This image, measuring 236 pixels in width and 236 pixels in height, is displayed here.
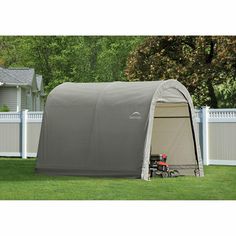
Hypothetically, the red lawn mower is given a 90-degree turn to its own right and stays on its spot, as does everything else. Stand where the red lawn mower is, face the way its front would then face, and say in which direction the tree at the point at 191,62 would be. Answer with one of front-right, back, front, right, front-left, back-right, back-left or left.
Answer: back-right

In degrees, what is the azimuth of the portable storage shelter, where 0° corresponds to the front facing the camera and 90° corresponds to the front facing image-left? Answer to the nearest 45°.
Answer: approximately 315°

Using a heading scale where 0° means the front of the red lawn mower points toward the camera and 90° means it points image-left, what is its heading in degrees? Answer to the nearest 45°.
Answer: approximately 315°

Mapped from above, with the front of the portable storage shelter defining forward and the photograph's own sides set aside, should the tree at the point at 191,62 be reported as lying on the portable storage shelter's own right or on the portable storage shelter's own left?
on the portable storage shelter's own left
